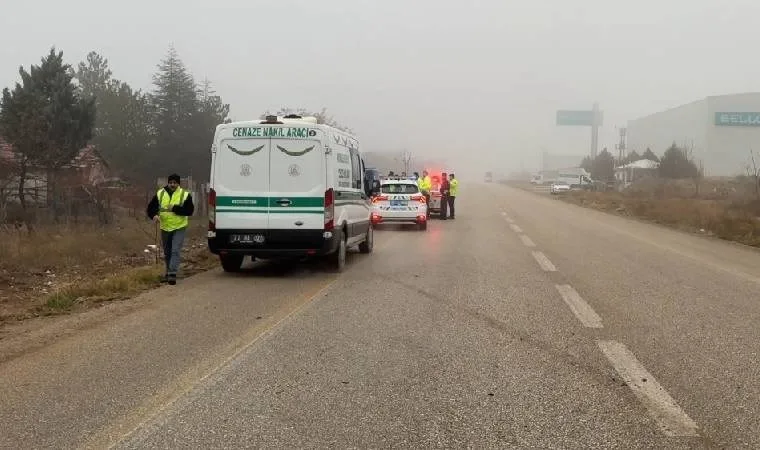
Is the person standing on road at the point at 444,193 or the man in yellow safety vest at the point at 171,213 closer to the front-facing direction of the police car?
the person standing on road

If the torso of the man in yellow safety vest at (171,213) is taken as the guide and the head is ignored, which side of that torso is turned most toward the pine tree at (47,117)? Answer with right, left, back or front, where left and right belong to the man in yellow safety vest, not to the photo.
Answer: back

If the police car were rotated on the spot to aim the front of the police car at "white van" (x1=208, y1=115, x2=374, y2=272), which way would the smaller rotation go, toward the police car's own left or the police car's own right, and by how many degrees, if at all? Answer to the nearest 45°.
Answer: approximately 180°

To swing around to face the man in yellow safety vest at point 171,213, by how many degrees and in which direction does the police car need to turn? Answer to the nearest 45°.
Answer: approximately 180°

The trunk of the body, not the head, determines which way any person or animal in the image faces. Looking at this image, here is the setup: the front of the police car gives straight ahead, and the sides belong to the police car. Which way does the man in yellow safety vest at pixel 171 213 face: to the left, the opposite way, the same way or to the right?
the opposite way

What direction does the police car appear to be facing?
away from the camera

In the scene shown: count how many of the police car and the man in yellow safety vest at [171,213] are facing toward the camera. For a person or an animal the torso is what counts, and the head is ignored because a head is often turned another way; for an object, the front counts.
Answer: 1

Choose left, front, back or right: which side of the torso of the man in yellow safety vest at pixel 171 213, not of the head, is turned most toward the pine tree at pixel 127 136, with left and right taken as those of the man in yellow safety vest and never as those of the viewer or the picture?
back

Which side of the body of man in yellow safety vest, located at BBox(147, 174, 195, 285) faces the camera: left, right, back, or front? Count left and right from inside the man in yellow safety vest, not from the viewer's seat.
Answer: front

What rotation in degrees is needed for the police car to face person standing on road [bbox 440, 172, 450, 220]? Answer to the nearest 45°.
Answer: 0° — it already faces them

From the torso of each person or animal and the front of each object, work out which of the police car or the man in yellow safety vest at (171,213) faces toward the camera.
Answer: the man in yellow safety vest

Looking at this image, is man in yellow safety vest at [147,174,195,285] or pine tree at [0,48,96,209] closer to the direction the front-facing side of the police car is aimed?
the pine tree

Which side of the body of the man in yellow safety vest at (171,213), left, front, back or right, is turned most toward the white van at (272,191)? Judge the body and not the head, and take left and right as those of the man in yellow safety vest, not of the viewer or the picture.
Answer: left

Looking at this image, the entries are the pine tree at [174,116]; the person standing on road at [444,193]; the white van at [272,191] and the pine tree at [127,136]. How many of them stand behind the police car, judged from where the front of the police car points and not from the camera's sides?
1

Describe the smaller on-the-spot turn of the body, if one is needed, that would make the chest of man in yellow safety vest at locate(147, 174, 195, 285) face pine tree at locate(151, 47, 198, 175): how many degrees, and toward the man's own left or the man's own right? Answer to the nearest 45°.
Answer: approximately 180°

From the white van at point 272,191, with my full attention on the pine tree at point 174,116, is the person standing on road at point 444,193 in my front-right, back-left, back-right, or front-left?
front-right

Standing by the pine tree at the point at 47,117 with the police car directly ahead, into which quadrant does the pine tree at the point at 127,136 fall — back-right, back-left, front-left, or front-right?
back-left

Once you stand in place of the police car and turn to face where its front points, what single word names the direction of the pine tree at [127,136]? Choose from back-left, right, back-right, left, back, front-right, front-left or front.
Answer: front-left
